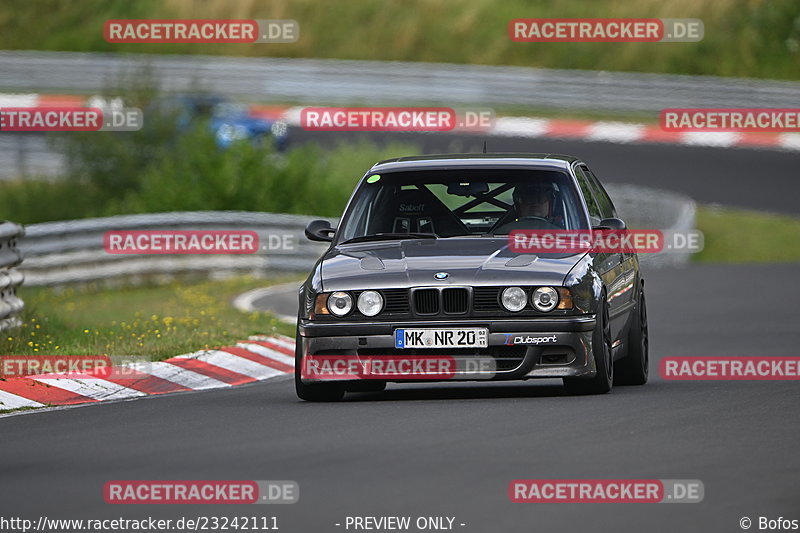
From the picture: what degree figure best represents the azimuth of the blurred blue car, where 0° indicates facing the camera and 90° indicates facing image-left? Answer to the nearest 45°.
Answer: approximately 315°

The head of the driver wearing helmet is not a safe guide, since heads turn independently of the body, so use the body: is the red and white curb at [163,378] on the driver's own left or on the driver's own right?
on the driver's own right

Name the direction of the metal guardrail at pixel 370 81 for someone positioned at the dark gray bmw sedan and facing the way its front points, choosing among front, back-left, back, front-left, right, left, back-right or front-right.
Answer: back

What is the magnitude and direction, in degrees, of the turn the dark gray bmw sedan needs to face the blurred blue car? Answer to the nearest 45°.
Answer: approximately 180°

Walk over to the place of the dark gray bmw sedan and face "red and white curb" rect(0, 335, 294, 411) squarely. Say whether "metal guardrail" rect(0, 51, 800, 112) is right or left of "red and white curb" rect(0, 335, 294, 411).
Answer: right

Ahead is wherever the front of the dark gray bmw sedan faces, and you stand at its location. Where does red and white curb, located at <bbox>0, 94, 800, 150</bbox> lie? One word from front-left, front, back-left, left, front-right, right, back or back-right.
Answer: back

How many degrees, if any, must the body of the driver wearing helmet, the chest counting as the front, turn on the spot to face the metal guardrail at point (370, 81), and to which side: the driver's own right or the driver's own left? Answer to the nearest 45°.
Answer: approximately 180°
